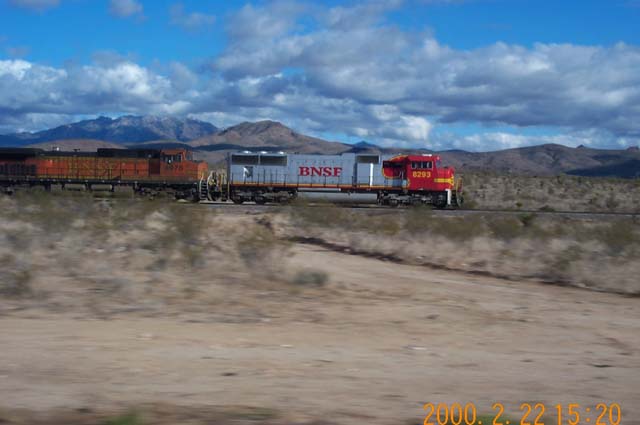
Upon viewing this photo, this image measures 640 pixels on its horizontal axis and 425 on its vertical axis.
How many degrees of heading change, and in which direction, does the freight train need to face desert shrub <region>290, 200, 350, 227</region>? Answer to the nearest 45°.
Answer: approximately 90° to its right

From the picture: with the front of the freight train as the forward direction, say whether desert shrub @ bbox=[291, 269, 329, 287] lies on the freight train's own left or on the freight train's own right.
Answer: on the freight train's own right

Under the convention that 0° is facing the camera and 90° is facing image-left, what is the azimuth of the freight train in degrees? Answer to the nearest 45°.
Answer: approximately 270°

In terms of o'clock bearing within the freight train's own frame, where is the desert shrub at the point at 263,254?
The desert shrub is roughly at 3 o'clock from the freight train.

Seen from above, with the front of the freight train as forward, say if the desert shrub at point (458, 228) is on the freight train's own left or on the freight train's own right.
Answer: on the freight train's own right

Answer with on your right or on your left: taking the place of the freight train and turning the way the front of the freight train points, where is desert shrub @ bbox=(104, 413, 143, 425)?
on your right
